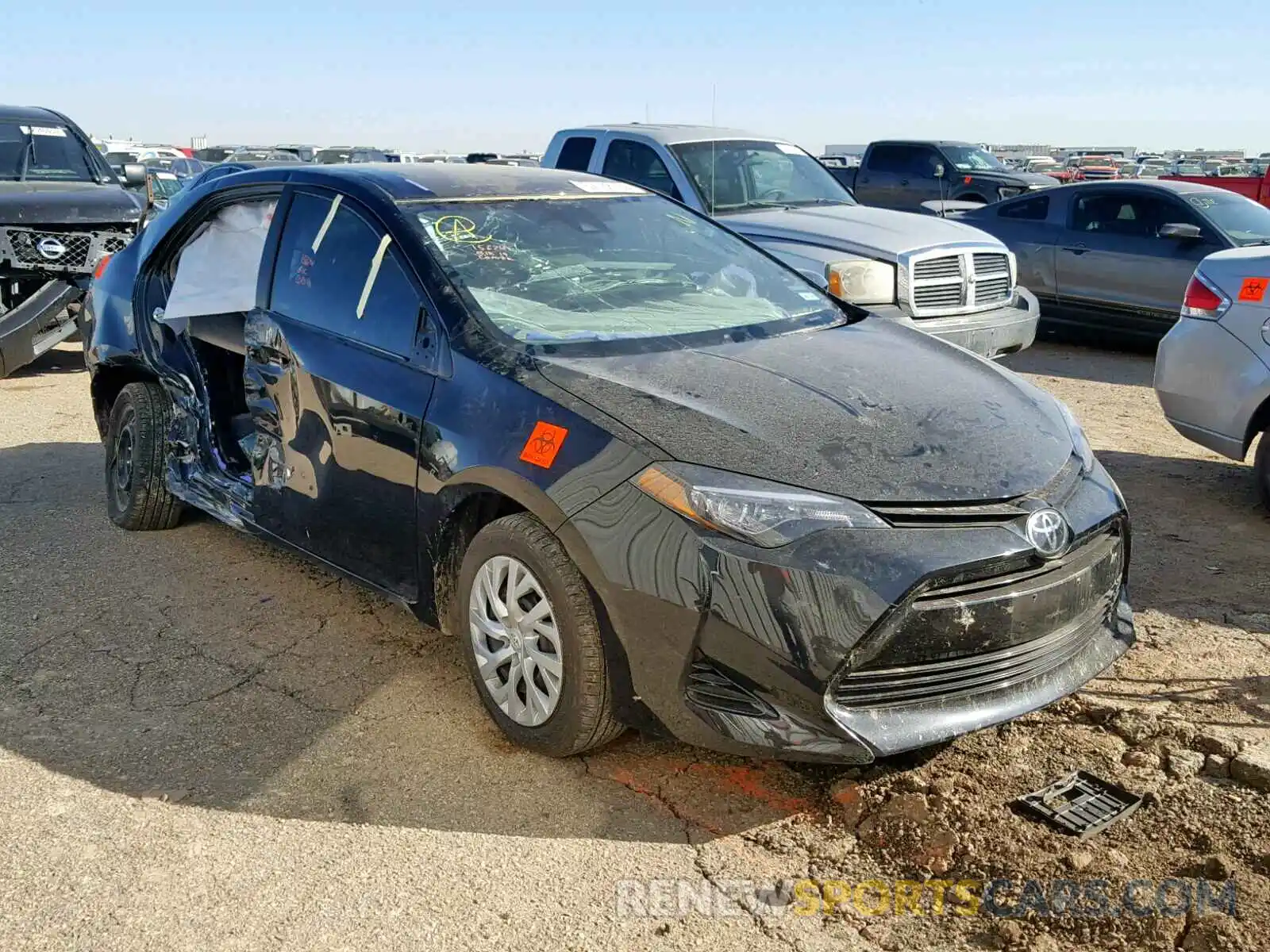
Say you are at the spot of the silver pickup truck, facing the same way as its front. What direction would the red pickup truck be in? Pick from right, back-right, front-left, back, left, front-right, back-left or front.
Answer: left

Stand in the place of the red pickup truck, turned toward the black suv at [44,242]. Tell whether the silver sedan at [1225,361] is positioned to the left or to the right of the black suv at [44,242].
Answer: left

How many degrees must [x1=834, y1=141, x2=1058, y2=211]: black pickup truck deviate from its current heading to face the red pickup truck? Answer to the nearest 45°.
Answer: approximately 45° to its left

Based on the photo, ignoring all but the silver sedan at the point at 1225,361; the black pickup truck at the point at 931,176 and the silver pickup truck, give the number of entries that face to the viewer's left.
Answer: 0

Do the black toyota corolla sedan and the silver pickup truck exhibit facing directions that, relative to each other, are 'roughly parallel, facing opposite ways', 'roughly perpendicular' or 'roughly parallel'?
roughly parallel

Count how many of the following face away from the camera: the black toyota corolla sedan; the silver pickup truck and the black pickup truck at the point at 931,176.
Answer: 0

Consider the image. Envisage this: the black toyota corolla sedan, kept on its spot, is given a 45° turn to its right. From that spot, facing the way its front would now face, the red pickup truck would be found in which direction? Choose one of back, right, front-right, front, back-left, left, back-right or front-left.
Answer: back-left

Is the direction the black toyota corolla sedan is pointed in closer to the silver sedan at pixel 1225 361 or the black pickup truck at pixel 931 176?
the silver sedan

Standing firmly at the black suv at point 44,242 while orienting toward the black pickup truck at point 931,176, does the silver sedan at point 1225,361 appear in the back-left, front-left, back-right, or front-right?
front-right

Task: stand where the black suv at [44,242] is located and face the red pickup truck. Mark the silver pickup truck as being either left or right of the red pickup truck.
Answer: right

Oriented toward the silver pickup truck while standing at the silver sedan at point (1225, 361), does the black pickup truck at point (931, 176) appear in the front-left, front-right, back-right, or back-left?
front-right

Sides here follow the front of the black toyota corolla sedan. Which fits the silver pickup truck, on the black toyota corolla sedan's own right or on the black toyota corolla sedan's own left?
on the black toyota corolla sedan's own left

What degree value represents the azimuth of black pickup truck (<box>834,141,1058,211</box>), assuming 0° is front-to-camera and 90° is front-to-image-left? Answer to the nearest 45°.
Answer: approximately 315°

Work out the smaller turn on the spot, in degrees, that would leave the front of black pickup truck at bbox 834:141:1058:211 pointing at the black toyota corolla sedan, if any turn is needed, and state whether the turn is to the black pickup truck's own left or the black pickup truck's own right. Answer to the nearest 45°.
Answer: approximately 45° to the black pickup truck's own right

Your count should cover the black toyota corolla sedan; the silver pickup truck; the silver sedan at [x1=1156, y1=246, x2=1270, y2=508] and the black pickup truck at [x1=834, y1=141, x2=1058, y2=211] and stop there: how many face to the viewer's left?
0

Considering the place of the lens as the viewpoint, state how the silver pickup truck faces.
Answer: facing the viewer and to the right of the viewer

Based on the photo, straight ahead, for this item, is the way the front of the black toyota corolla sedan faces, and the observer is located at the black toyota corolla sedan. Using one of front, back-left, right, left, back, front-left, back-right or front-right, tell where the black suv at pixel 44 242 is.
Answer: back
